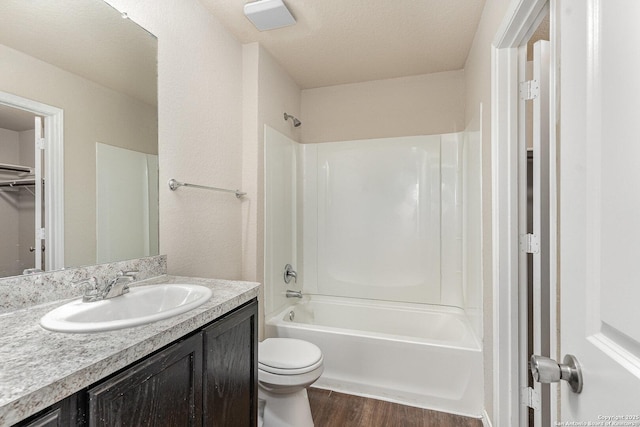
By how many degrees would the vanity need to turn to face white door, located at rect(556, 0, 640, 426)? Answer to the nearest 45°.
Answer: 0° — it already faces it

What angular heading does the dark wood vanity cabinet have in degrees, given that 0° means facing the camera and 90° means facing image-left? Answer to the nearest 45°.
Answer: approximately 315°

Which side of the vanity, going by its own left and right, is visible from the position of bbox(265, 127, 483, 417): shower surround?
left

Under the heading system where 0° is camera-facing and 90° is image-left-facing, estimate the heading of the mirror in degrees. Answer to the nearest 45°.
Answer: approximately 315°

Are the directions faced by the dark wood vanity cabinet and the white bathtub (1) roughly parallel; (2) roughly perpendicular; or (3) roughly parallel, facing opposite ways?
roughly perpendicular

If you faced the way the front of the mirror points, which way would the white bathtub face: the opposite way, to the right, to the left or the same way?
to the right

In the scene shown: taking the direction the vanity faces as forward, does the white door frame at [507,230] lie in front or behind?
in front

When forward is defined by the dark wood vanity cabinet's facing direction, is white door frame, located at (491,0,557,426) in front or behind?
in front

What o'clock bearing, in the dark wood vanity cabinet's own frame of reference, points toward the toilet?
The toilet is roughly at 9 o'clock from the dark wood vanity cabinet.

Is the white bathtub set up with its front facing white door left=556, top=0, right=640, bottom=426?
yes
